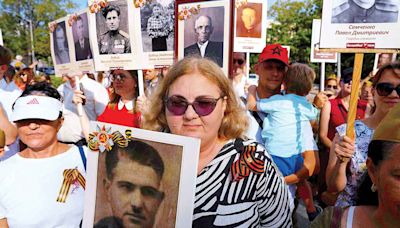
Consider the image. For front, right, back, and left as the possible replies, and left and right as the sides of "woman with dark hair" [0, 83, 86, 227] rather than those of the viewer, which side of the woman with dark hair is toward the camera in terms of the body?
front

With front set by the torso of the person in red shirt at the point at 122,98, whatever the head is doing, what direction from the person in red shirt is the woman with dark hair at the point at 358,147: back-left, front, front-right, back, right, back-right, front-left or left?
left

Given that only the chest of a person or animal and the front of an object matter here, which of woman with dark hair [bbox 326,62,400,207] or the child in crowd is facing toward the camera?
the woman with dark hair

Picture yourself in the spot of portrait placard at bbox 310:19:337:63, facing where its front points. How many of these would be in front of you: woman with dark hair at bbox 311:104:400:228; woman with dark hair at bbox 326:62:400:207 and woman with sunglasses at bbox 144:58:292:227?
3

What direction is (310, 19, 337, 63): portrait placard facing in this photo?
toward the camera

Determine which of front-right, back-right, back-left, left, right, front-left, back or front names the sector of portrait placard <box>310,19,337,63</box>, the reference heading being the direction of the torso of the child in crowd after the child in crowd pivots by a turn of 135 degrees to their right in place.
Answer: back-left

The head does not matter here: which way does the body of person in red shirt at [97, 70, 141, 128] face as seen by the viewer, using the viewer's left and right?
facing the viewer and to the left of the viewer

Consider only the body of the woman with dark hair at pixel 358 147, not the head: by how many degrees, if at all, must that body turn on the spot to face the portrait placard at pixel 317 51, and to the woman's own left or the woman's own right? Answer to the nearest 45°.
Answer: approximately 180°

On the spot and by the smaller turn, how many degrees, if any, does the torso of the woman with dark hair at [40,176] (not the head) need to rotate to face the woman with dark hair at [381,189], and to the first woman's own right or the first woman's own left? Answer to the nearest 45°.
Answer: approximately 45° to the first woman's own left

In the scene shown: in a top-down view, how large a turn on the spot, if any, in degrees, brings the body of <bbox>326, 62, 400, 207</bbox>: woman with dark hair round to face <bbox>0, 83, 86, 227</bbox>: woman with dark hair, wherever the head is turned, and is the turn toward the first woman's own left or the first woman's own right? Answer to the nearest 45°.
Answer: approximately 45° to the first woman's own right

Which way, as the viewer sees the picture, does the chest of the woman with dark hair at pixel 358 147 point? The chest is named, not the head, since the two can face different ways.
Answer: toward the camera

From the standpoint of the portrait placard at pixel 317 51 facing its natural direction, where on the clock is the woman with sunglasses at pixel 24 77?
The woman with sunglasses is roughly at 3 o'clock from the portrait placard.

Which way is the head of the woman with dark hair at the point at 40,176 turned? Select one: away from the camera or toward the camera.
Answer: toward the camera

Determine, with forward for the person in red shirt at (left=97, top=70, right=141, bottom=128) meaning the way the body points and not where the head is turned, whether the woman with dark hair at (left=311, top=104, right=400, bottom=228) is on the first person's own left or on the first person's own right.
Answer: on the first person's own left

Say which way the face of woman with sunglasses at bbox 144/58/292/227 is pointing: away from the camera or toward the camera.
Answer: toward the camera

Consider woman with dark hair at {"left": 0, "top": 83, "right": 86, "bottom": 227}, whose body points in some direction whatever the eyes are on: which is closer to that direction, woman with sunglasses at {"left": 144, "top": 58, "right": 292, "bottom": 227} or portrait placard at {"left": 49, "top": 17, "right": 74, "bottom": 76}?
the woman with sunglasses

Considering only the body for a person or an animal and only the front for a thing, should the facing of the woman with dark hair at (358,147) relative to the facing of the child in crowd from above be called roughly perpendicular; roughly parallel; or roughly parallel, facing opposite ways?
roughly parallel, facing opposite ways
